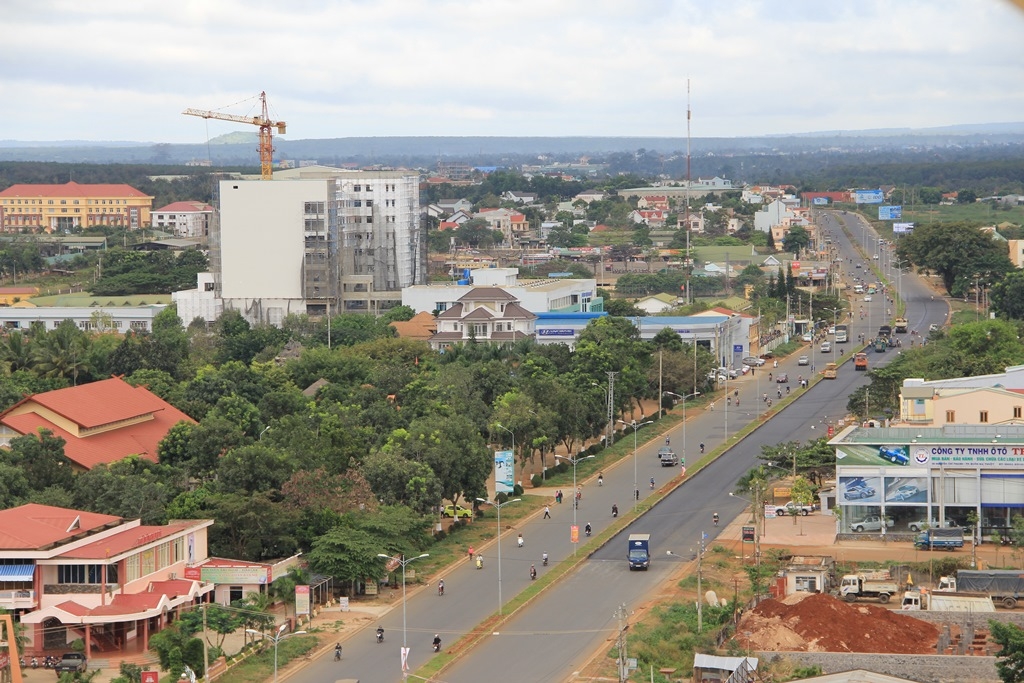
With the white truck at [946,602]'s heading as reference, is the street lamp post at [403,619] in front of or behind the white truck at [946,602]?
in front

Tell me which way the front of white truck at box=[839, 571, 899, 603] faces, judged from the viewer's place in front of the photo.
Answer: facing to the left of the viewer

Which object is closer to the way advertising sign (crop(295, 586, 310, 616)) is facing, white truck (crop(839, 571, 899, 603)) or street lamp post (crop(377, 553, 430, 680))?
the street lamp post

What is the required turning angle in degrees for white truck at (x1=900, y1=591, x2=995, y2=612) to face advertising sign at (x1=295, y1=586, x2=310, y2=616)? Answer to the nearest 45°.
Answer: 0° — it already faces it

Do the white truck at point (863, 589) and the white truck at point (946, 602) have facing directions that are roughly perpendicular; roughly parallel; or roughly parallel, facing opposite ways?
roughly parallel

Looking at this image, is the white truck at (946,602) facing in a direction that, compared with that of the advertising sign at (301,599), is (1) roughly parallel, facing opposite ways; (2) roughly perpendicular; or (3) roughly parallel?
roughly perpendicular

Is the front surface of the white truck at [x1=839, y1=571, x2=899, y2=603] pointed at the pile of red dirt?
no

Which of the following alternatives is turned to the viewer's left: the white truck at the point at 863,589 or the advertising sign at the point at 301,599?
the white truck

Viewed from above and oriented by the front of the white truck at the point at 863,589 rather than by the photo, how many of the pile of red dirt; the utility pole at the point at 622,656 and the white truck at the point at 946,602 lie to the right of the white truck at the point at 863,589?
0

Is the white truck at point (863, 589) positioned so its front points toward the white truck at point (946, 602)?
no

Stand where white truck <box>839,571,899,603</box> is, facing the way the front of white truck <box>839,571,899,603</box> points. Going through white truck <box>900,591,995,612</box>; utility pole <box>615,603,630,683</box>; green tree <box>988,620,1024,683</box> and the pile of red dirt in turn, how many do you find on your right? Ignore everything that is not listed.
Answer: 0

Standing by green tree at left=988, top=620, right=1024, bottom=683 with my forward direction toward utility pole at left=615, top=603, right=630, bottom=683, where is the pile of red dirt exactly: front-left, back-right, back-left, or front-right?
front-right

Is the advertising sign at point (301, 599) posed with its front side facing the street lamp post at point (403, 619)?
no

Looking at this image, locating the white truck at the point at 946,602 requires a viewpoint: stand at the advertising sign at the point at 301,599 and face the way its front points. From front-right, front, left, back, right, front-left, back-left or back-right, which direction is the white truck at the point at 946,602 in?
left

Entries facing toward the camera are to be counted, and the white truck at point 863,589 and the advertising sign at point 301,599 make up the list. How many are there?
1

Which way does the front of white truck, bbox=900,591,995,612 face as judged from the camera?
facing to the left of the viewer

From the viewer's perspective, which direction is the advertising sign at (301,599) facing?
toward the camera

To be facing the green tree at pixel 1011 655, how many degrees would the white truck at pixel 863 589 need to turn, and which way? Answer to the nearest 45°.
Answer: approximately 90° to its left

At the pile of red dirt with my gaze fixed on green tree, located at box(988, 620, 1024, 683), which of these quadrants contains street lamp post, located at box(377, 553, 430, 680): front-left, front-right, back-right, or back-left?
back-right

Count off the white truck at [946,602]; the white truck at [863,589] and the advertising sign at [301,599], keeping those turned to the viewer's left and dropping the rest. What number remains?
2
